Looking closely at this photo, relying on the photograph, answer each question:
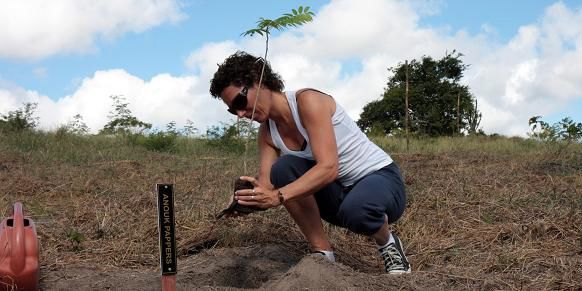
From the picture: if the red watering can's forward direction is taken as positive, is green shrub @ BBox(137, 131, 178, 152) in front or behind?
behind

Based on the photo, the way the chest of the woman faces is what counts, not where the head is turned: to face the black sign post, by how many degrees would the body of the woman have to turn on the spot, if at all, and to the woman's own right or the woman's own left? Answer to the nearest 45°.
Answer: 0° — they already face it

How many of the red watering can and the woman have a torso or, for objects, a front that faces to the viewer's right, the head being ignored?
0

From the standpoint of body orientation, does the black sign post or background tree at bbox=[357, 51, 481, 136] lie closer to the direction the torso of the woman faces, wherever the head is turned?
the black sign post
